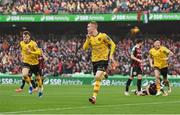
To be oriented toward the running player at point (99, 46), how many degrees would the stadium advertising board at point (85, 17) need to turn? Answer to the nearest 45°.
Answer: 0° — it already faces them

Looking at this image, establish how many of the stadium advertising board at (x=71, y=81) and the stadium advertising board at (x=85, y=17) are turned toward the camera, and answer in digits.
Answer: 2

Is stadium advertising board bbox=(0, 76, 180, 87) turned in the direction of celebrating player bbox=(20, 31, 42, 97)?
yes

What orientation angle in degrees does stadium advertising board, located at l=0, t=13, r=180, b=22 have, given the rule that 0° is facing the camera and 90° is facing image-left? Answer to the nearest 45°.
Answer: approximately 0°

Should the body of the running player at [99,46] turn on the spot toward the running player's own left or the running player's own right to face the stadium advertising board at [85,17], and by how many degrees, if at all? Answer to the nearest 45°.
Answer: approximately 135° to the running player's own right

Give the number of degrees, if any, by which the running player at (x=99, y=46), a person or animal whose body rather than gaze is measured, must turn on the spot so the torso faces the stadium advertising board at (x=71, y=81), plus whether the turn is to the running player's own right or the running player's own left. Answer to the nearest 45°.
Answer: approximately 135° to the running player's own right
